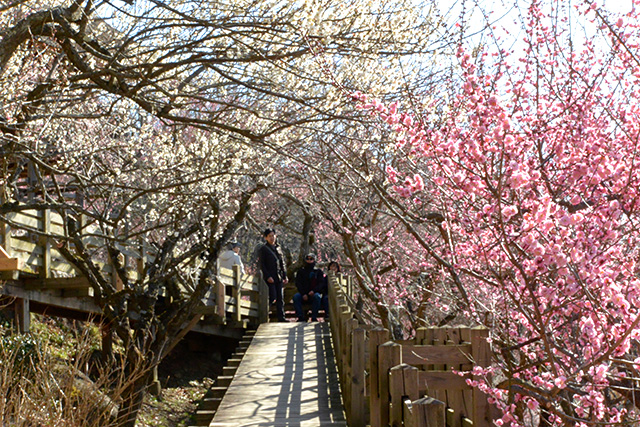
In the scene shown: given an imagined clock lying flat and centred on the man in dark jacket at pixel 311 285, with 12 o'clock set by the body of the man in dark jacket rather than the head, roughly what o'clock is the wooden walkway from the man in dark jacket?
The wooden walkway is roughly at 12 o'clock from the man in dark jacket.

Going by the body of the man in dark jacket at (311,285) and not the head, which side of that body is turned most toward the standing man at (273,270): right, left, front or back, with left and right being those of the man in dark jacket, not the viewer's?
right

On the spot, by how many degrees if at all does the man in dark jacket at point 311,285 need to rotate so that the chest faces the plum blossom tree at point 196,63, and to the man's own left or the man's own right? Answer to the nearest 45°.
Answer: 0° — they already face it

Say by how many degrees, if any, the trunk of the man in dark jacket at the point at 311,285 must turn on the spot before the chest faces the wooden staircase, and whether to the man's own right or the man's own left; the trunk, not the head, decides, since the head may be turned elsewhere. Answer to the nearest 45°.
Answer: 0° — they already face it

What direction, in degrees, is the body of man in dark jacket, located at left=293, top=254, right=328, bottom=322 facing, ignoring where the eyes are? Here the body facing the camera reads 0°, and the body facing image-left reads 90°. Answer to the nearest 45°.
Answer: approximately 0°

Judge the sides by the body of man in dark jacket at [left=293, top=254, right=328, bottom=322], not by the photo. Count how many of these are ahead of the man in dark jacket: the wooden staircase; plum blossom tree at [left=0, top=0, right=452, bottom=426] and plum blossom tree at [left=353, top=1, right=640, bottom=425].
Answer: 3

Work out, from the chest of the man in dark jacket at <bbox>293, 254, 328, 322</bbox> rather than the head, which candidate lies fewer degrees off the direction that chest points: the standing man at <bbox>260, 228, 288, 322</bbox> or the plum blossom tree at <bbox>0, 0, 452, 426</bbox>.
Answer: the plum blossom tree

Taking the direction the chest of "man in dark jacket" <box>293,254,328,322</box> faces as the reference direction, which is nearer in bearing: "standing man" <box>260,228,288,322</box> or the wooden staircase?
the wooden staircase
